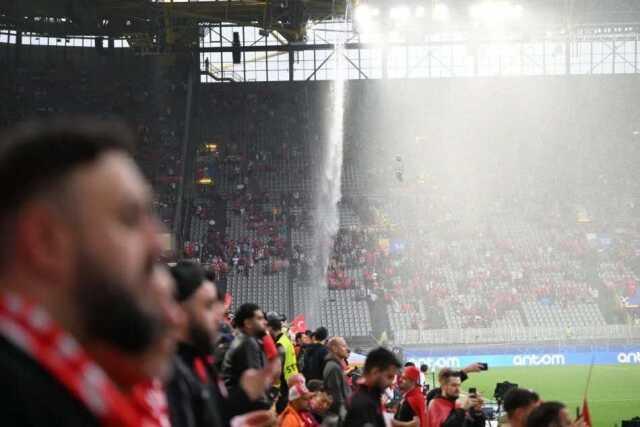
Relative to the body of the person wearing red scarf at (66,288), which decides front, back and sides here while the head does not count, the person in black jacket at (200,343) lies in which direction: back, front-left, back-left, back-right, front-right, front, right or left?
left

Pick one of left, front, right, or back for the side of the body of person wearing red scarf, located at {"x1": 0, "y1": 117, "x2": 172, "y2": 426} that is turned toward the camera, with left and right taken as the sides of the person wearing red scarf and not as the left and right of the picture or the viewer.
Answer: right

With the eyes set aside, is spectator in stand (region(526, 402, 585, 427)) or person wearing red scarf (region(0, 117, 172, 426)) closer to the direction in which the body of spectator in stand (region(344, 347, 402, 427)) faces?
the spectator in stand

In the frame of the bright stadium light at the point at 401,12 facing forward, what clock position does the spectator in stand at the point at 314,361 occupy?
The spectator in stand is roughly at 12 o'clock from the bright stadium light.

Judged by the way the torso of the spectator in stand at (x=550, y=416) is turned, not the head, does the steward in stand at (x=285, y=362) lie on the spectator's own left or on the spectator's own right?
on the spectator's own left

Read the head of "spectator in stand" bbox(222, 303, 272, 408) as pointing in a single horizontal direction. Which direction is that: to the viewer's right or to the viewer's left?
to the viewer's right

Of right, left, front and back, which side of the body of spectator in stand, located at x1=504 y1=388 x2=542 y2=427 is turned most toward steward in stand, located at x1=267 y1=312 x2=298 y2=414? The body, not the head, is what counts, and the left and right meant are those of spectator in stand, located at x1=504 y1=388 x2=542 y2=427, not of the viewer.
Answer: left

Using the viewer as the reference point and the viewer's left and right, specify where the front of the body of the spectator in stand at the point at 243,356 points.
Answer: facing to the right of the viewer

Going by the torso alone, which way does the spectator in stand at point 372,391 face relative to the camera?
to the viewer's right

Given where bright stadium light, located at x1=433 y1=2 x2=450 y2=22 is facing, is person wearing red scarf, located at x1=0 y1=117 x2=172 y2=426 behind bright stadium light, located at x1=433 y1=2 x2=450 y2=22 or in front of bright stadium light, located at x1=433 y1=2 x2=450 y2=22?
in front

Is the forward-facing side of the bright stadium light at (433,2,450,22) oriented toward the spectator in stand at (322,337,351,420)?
yes

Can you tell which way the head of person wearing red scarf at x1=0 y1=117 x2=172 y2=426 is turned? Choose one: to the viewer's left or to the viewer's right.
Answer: to the viewer's right

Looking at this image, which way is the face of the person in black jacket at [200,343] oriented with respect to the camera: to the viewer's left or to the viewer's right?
to the viewer's right
